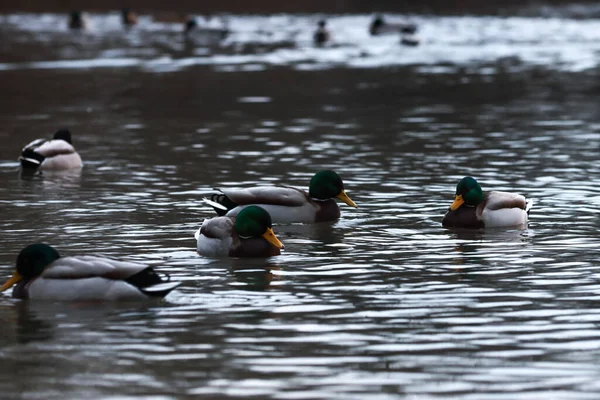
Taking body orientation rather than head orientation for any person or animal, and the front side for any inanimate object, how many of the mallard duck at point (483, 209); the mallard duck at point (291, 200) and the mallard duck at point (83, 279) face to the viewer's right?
1

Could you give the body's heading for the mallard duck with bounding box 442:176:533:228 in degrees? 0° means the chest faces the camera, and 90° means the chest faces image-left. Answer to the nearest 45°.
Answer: approximately 45°

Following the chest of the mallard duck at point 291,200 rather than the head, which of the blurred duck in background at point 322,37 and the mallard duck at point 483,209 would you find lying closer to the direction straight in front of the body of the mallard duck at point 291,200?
the mallard duck

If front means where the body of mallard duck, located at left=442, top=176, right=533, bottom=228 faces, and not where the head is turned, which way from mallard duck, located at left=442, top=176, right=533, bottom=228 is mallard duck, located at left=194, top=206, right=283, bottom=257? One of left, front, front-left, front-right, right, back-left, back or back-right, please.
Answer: front

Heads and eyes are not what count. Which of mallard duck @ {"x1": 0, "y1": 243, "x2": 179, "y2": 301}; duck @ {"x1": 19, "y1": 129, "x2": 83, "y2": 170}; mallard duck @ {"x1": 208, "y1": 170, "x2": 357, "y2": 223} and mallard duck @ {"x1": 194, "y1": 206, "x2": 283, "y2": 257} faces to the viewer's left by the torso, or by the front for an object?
mallard duck @ {"x1": 0, "y1": 243, "x2": 179, "y2": 301}

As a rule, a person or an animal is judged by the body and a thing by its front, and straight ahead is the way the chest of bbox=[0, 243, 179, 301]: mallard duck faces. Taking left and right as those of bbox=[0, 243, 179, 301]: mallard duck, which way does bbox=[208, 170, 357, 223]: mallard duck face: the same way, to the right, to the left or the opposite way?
the opposite way

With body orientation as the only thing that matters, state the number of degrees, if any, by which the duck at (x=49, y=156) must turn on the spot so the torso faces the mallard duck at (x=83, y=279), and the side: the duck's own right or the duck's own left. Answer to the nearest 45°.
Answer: approximately 135° to the duck's own right

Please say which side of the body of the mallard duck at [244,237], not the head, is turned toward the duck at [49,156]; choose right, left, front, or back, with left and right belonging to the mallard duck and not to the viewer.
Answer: back

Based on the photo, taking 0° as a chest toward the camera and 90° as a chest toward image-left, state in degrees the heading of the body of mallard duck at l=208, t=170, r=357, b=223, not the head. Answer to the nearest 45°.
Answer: approximately 270°

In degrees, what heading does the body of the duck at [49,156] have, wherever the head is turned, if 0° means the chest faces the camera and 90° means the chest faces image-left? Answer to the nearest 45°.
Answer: approximately 225°

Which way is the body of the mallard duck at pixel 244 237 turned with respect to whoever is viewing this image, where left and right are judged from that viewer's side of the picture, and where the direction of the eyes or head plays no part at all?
facing the viewer and to the right of the viewer

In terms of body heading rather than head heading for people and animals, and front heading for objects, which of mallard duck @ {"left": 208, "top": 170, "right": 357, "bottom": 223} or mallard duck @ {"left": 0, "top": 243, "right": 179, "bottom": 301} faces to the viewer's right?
mallard duck @ {"left": 208, "top": 170, "right": 357, "bottom": 223}

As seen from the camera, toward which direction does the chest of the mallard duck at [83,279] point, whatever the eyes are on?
to the viewer's left

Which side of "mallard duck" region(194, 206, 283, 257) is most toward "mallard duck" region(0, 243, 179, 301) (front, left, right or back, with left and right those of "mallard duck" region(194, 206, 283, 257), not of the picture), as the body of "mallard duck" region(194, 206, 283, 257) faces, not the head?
right
